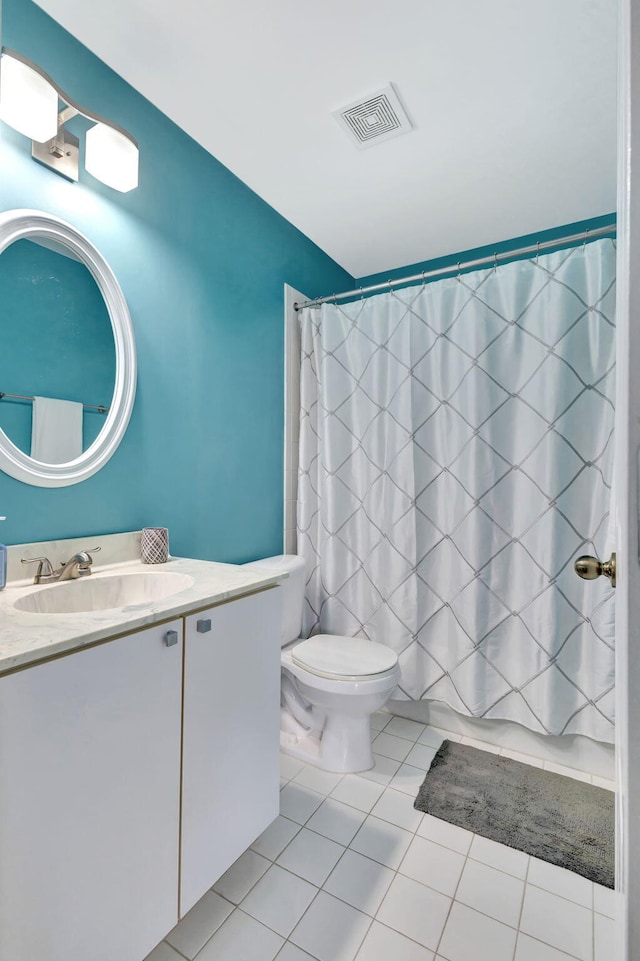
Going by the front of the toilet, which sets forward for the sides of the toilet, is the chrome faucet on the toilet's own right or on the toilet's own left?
on the toilet's own right

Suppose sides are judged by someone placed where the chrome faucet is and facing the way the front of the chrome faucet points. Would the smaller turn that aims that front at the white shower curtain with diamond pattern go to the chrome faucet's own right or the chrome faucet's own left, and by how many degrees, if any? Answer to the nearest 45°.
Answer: approximately 45° to the chrome faucet's own left

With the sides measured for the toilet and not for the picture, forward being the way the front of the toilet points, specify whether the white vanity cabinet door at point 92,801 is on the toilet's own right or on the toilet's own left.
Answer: on the toilet's own right

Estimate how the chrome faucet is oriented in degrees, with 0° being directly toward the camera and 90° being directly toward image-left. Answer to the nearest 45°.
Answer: approximately 315°

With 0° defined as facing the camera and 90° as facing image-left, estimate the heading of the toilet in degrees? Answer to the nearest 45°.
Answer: approximately 315°
